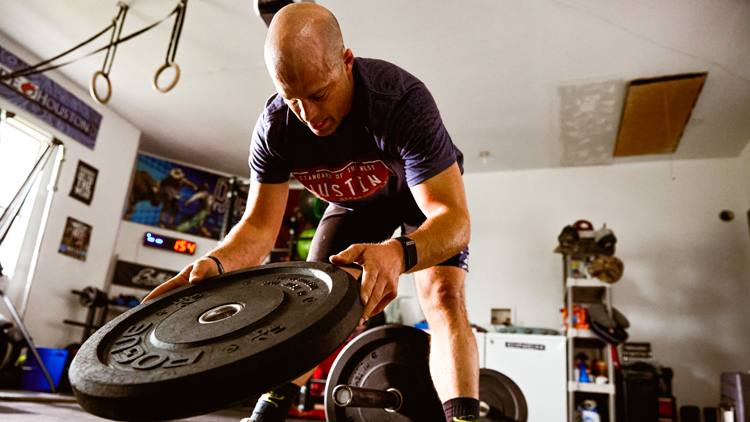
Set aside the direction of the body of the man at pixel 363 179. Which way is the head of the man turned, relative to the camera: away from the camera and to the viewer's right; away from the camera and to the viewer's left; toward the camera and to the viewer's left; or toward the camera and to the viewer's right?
toward the camera and to the viewer's left

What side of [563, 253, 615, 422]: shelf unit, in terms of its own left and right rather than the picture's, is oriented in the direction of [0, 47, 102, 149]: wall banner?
right

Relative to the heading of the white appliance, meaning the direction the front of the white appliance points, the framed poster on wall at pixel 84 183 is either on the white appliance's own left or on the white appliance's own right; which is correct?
on the white appliance's own right

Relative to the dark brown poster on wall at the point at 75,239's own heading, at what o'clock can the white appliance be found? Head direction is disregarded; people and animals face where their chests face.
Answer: The white appliance is roughly at 12 o'clock from the dark brown poster on wall.

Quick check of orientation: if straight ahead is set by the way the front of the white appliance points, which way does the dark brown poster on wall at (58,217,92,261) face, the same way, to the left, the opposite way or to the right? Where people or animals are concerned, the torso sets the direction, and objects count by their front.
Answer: to the left

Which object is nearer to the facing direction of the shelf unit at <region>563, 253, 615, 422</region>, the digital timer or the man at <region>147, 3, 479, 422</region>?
the man

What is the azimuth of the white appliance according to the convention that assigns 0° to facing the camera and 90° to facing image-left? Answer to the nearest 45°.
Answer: approximately 0°

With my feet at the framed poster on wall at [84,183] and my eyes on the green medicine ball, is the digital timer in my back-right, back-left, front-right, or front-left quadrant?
front-left

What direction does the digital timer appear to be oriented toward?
toward the camera

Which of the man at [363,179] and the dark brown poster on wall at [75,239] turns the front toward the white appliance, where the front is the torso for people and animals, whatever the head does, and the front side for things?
the dark brown poster on wall

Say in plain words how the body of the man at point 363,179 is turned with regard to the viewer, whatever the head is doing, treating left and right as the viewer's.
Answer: facing the viewer and to the left of the viewer

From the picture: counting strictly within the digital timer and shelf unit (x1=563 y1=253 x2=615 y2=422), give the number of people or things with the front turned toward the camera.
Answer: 2

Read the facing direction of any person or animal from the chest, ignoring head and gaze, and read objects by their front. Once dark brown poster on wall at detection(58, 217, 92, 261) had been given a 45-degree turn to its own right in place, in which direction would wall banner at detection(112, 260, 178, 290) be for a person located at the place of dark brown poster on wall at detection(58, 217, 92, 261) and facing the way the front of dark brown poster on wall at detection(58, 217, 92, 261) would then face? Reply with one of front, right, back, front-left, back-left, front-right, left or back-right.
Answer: back-left

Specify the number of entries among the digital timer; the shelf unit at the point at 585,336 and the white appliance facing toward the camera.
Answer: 3

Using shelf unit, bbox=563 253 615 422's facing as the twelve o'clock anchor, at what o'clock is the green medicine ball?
The green medicine ball is roughly at 3 o'clock from the shelf unit.

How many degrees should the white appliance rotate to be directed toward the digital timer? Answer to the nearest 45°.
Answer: approximately 90° to its right

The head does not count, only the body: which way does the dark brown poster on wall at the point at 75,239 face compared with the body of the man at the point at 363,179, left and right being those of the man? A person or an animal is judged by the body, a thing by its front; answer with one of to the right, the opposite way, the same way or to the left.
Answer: to the left

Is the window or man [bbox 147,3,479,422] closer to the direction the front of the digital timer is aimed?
the man
